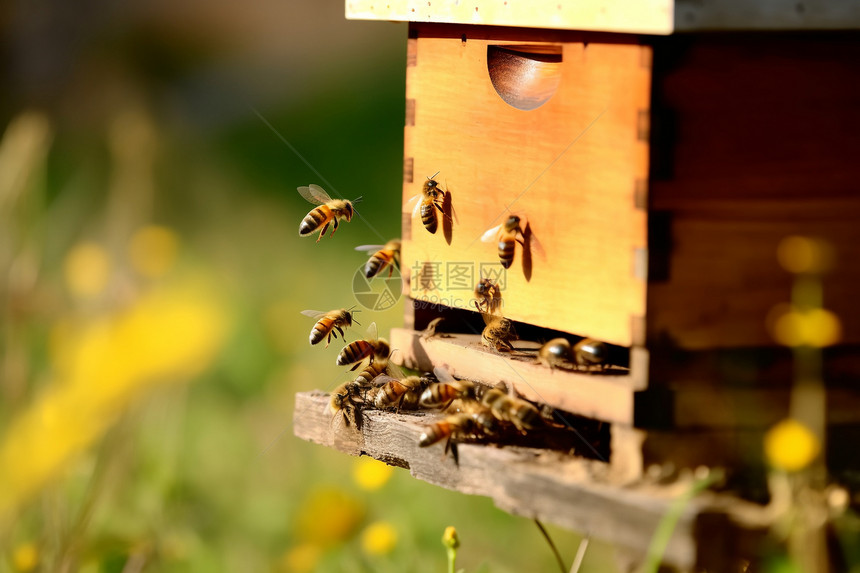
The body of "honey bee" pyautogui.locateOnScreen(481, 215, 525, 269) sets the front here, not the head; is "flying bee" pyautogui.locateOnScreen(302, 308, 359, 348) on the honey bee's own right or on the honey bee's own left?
on the honey bee's own left

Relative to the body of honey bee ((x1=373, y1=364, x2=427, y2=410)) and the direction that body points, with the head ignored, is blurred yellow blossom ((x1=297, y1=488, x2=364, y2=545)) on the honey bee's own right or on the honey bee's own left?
on the honey bee's own left

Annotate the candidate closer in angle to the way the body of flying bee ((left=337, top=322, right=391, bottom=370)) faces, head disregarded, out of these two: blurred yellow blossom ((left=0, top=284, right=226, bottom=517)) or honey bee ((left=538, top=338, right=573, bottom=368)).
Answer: the honey bee

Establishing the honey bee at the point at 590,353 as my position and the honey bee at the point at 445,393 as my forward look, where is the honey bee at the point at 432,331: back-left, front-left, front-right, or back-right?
front-right

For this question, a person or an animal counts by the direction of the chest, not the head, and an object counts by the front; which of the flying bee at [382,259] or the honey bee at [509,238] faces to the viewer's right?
the flying bee

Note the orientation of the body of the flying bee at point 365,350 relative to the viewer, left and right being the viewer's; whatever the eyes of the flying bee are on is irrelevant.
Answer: facing to the right of the viewer

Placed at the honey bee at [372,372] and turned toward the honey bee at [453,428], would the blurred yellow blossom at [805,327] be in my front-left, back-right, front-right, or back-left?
front-left

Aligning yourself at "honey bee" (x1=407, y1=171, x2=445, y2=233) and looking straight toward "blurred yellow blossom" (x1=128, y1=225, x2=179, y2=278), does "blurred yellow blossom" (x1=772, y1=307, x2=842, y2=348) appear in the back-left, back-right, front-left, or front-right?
back-right

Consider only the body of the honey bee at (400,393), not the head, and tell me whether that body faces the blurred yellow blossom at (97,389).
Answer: no

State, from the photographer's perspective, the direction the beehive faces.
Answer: facing the viewer and to the left of the viewer

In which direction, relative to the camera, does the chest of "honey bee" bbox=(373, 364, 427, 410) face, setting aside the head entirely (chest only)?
to the viewer's right

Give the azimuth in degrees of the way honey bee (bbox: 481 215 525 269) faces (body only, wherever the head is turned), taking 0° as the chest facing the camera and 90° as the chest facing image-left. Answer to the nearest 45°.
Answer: approximately 180°
